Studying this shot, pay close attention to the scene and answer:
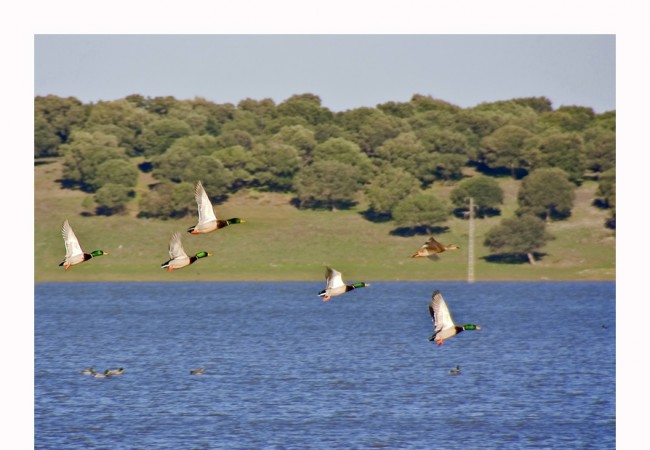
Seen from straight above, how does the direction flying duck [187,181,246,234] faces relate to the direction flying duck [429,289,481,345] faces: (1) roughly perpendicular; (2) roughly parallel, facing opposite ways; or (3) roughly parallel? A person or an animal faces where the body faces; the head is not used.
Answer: roughly parallel

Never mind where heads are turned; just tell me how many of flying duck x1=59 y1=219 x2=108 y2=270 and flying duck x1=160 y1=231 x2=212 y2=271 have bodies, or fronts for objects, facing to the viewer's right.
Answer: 2

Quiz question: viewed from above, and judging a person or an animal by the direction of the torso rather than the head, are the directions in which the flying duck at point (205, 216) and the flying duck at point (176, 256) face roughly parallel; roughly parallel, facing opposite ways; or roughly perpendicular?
roughly parallel

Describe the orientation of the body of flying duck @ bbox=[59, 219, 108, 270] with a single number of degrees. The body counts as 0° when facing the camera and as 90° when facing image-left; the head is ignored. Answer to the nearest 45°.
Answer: approximately 270°

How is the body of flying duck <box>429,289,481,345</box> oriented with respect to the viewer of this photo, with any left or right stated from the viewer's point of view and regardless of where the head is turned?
facing to the right of the viewer

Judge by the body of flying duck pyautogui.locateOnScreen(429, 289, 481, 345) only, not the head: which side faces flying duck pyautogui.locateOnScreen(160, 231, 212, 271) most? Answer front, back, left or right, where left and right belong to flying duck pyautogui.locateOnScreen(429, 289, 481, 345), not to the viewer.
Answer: back

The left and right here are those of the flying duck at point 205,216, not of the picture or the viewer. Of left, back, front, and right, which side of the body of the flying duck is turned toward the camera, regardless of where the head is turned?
right

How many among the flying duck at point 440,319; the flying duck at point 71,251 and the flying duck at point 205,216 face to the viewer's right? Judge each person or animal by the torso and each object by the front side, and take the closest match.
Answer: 3

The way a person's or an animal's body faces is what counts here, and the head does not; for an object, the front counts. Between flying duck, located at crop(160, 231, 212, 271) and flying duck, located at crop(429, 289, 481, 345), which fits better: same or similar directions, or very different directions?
same or similar directions

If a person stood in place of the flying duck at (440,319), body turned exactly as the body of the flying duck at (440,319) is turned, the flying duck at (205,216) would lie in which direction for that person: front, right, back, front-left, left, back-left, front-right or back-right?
back

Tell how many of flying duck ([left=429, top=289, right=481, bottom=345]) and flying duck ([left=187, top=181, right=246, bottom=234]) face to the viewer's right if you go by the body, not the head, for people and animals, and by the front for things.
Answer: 2

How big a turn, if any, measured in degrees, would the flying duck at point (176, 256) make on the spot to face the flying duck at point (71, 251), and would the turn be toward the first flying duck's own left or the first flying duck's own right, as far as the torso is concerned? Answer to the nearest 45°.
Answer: approximately 180°

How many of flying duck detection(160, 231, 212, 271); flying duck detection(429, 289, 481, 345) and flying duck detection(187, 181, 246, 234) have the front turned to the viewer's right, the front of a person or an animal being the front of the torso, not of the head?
3

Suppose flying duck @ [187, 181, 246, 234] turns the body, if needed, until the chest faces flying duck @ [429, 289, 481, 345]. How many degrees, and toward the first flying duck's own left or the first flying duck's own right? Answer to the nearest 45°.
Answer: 0° — it already faces it

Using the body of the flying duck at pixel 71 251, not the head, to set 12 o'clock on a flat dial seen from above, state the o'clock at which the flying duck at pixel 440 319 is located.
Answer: the flying duck at pixel 440 319 is roughly at 1 o'clock from the flying duck at pixel 71 251.

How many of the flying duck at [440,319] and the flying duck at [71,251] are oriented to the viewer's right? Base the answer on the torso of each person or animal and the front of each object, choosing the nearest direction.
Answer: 2

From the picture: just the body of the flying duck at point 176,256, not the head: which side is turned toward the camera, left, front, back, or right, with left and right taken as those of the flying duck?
right
